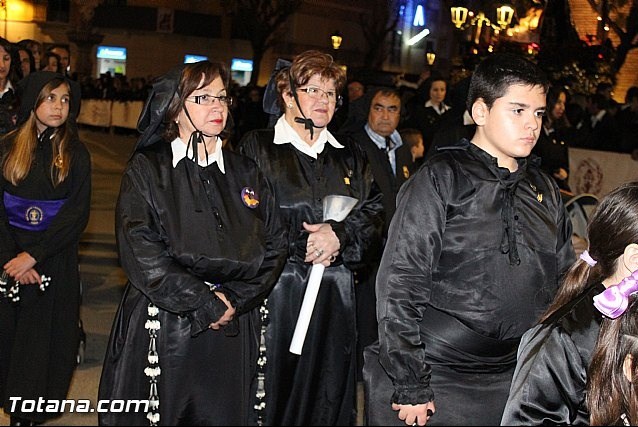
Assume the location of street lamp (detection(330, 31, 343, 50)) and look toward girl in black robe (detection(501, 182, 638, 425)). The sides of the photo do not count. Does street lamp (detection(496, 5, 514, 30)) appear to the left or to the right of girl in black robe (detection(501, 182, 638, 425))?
left

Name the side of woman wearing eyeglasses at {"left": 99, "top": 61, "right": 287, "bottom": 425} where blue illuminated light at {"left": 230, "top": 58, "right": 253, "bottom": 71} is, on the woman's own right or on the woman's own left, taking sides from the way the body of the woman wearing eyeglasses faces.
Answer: on the woman's own left

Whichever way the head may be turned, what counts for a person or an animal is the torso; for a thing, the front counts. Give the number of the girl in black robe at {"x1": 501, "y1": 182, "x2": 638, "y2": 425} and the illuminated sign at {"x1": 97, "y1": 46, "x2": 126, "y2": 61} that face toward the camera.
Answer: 1

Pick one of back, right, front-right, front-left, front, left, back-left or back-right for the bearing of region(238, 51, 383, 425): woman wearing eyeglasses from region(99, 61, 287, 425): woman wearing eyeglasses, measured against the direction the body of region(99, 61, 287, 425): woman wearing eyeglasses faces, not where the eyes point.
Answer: left

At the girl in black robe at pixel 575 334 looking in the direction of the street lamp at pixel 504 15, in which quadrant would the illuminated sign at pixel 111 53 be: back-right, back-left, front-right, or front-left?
front-left

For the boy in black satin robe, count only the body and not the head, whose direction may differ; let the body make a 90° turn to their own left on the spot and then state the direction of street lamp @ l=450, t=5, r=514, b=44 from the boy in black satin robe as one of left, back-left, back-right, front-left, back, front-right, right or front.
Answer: front-left

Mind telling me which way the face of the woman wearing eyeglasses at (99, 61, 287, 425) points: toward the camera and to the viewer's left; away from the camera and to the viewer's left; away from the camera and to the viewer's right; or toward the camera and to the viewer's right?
toward the camera and to the viewer's right

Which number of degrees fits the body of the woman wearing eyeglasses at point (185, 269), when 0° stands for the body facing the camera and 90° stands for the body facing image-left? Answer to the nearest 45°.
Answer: approximately 315°

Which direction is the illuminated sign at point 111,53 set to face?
toward the camera

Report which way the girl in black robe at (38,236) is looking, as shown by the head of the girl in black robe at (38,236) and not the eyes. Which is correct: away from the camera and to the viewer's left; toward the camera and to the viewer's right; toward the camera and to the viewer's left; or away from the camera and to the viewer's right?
toward the camera and to the viewer's right
